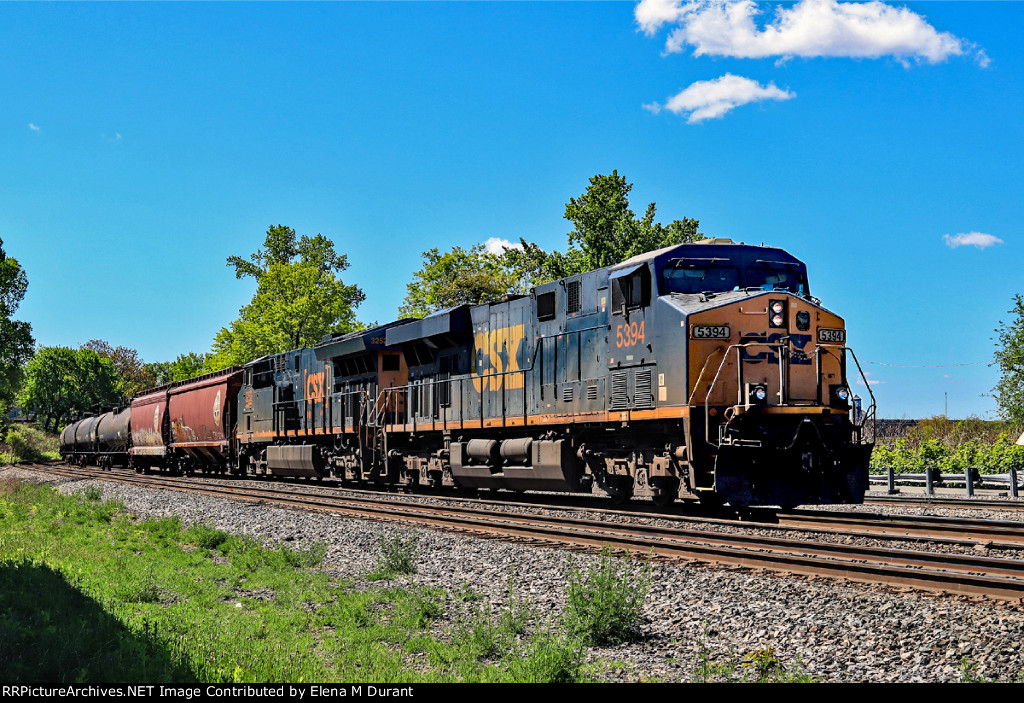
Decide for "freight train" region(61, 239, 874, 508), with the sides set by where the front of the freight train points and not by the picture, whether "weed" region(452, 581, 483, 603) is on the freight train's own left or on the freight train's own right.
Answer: on the freight train's own right

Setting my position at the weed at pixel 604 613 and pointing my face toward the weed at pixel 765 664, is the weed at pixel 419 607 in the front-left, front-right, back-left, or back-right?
back-right

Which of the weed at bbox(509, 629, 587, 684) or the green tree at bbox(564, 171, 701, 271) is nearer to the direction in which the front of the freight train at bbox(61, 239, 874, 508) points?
the weed

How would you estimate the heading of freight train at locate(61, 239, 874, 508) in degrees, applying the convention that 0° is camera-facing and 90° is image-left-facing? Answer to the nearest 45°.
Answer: approximately 315°

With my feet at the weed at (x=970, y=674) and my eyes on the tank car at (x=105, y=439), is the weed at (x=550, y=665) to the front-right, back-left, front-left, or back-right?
front-left

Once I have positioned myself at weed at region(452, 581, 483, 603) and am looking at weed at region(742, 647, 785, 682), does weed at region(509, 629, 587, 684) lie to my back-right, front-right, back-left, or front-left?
front-right

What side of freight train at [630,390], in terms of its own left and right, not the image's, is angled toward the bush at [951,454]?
left

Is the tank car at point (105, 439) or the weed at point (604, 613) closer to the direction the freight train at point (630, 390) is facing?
the weed

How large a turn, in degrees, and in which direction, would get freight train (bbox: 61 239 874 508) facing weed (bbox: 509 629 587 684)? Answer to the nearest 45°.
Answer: approximately 45° to its right

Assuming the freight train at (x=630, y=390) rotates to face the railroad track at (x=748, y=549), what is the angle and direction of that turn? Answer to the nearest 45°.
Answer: approximately 45° to its right

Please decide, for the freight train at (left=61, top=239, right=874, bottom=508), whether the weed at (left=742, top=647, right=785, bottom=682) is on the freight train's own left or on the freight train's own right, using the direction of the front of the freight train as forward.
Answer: on the freight train's own right

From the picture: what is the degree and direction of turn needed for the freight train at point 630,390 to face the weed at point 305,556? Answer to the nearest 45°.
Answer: approximately 90° to its right

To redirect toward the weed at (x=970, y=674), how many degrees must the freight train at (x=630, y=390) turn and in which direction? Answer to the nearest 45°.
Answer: approximately 45° to its right

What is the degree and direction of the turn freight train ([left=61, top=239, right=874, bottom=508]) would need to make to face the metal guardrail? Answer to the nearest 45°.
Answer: approximately 90° to its left

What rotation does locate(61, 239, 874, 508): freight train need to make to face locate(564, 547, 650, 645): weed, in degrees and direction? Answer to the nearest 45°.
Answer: approximately 45° to its right
